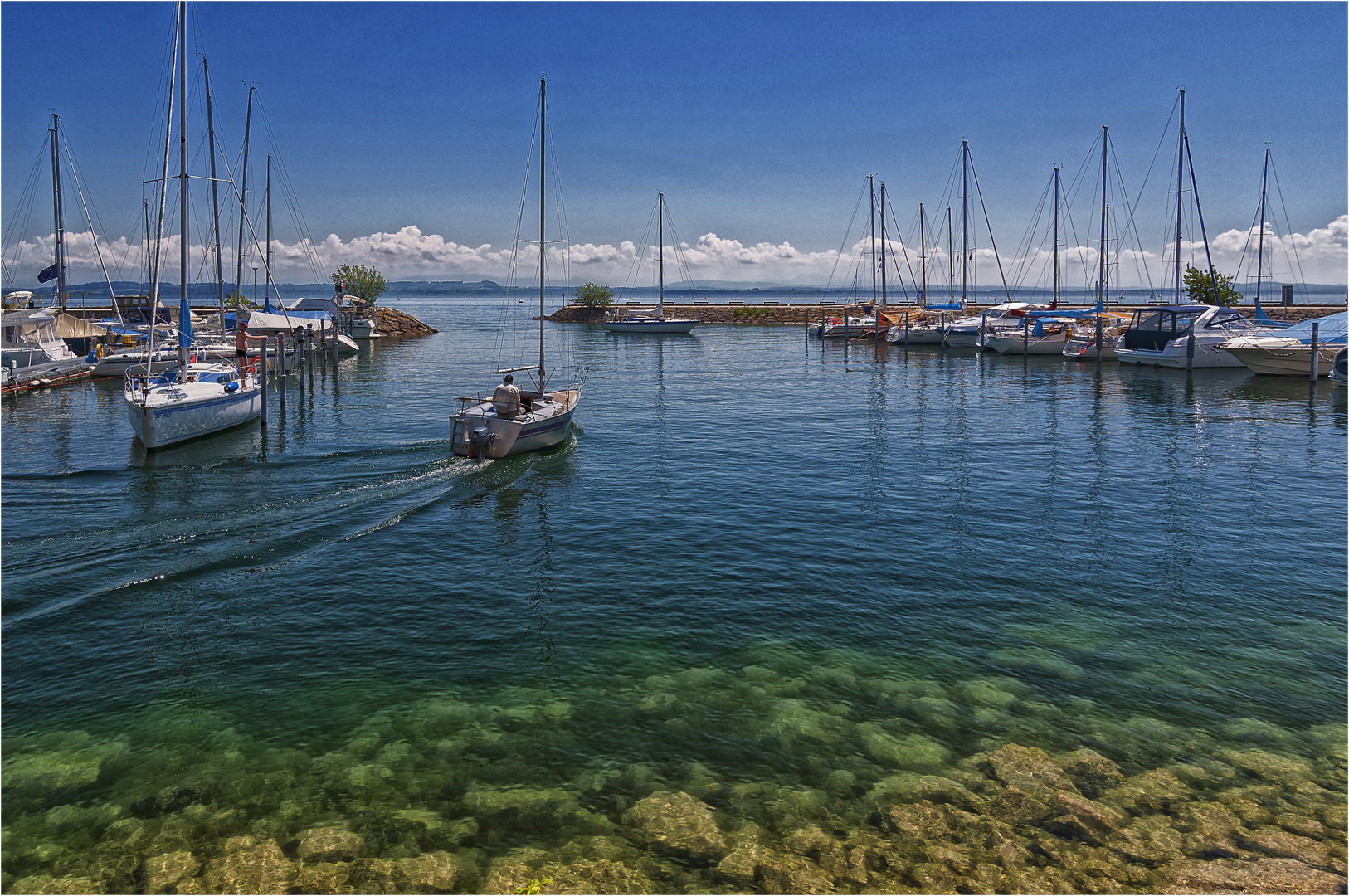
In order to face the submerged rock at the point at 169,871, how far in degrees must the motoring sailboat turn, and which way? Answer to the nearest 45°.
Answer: approximately 135° to its right

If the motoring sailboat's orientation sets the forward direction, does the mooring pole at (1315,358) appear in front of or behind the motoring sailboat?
in front

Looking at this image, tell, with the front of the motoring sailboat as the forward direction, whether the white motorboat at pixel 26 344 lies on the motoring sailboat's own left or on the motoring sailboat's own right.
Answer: on the motoring sailboat's own left

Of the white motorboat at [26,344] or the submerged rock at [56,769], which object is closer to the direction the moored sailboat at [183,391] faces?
the submerged rock

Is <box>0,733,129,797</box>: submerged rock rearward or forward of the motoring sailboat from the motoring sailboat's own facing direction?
rearward

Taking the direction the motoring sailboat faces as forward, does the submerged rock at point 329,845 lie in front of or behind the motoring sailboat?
behind

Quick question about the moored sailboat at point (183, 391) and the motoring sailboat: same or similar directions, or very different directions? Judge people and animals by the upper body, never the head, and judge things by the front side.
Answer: very different directions

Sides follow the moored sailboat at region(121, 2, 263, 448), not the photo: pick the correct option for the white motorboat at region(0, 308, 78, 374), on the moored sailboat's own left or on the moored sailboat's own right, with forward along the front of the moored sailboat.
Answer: on the moored sailboat's own right

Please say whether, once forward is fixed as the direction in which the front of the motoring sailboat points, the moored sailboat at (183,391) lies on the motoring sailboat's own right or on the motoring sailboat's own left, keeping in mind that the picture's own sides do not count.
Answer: on the motoring sailboat's own left

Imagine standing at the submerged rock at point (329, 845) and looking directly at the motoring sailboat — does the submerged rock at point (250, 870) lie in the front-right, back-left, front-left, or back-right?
back-left

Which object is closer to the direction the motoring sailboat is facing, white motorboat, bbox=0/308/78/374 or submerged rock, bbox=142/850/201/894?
the white motorboat
